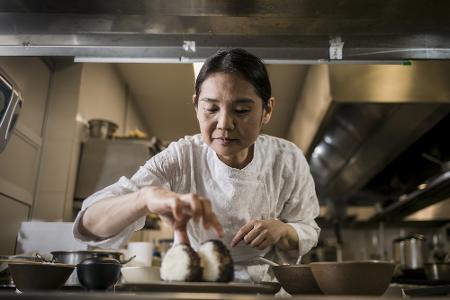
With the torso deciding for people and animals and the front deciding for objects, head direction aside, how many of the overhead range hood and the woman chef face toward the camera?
1

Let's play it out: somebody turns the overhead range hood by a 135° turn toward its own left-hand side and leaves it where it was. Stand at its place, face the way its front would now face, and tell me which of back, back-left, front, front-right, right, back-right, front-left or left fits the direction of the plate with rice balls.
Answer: front-right

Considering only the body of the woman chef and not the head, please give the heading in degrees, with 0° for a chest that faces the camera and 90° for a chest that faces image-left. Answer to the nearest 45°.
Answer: approximately 0°

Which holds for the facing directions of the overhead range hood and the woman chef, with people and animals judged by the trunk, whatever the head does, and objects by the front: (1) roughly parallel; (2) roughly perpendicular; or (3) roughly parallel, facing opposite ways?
roughly perpendicular

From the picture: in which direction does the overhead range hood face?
to the viewer's left

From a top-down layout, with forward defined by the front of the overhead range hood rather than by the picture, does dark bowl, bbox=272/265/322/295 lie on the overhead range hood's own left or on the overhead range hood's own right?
on the overhead range hood's own left

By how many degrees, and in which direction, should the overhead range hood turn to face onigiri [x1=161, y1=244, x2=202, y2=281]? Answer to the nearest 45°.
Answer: approximately 90° to its left

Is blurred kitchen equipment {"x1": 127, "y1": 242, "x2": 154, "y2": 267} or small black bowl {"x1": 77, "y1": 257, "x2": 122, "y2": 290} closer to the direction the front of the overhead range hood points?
the blurred kitchen equipment
